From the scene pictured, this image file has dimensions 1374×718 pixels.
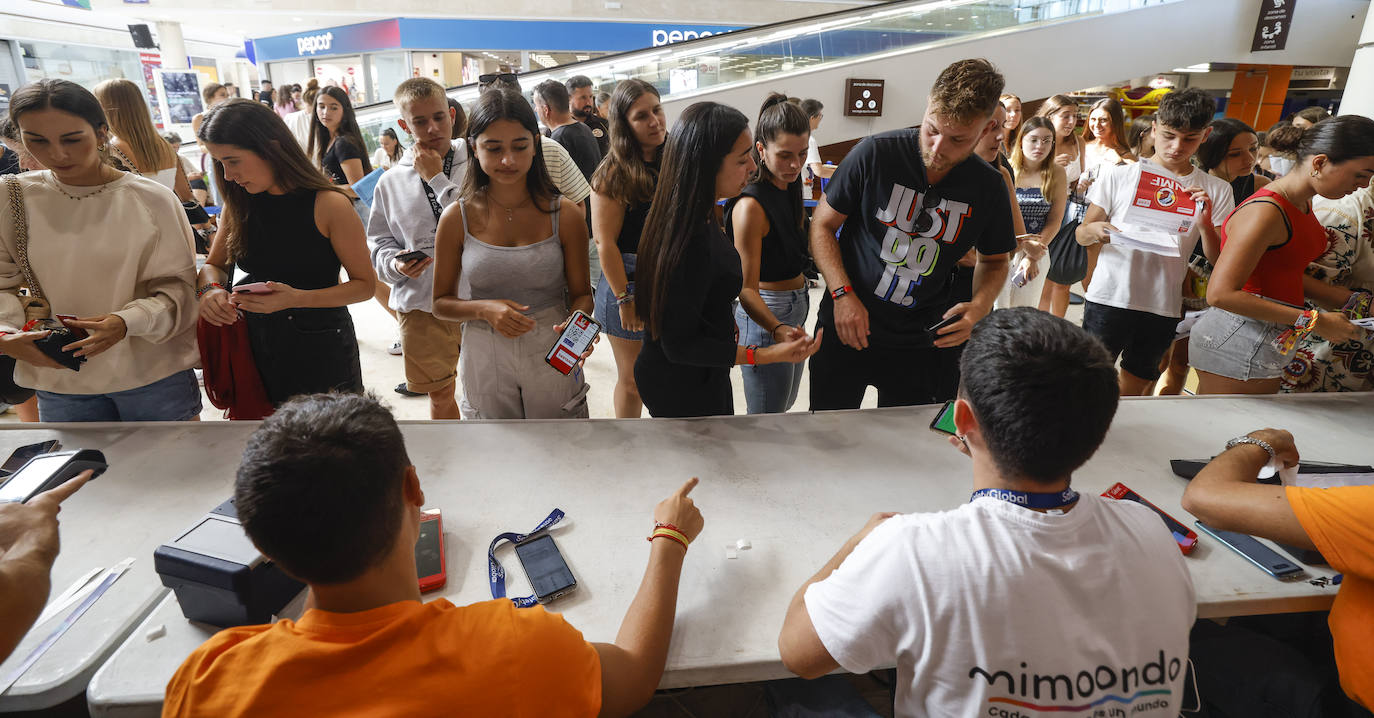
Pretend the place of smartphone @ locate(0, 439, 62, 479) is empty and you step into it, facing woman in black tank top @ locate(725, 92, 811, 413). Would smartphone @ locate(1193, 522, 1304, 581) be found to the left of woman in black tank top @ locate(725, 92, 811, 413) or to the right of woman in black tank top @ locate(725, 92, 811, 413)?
right

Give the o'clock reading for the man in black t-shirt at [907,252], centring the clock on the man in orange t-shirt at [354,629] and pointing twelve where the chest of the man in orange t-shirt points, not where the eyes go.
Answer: The man in black t-shirt is roughly at 2 o'clock from the man in orange t-shirt.

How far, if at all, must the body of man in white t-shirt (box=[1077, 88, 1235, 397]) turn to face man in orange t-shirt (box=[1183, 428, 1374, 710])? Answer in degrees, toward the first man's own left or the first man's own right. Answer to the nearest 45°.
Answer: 0° — they already face them

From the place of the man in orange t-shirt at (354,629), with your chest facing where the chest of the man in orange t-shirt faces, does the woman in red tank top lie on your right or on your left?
on your right

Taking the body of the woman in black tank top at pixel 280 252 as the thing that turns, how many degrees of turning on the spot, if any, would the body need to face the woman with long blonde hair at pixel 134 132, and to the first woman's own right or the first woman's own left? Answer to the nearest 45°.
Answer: approximately 135° to the first woman's own right

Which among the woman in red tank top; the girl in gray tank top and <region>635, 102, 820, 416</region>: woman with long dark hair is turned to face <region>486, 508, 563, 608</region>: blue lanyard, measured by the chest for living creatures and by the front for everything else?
the girl in gray tank top

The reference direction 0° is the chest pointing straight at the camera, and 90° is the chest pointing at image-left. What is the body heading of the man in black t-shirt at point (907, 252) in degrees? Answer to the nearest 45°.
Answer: approximately 0°

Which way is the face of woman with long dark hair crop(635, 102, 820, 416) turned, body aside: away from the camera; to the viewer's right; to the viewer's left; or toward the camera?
to the viewer's right

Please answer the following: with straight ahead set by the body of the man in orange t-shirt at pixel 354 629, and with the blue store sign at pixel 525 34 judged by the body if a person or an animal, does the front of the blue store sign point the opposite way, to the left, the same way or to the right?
the opposite way

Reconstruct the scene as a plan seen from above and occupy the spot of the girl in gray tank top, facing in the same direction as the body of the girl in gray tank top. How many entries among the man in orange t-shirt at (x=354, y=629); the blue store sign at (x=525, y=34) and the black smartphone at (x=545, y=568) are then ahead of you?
2

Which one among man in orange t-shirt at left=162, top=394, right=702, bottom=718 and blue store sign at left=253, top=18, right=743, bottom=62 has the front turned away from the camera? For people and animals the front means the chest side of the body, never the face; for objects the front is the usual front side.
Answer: the man in orange t-shirt

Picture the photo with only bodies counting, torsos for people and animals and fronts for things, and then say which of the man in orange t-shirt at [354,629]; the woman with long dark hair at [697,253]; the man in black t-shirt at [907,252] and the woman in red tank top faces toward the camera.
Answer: the man in black t-shirt

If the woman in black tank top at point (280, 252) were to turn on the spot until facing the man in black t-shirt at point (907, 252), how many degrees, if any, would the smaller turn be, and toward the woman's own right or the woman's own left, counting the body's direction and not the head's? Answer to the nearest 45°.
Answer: approximately 90° to the woman's own left

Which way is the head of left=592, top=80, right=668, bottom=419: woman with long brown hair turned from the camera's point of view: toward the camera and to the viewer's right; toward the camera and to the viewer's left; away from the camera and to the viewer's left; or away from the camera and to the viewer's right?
toward the camera and to the viewer's right
